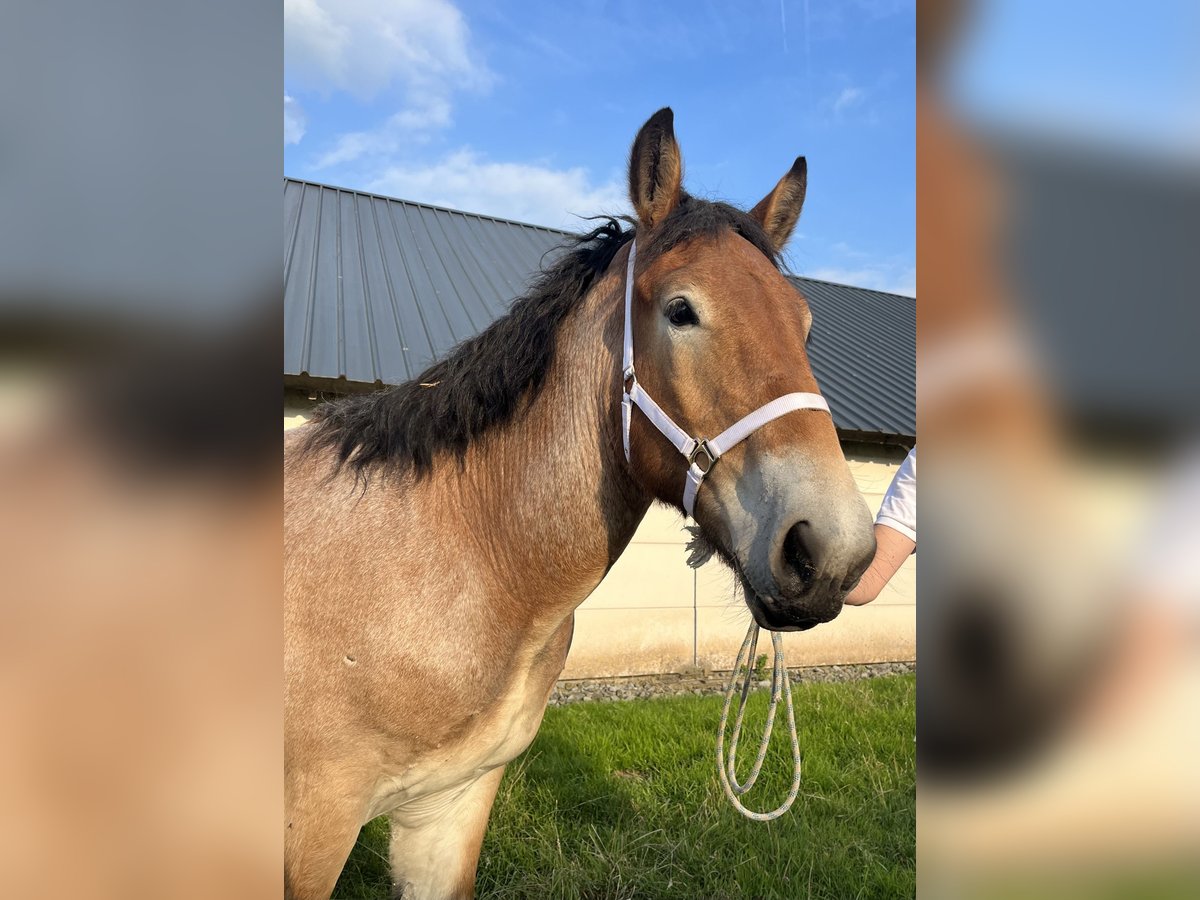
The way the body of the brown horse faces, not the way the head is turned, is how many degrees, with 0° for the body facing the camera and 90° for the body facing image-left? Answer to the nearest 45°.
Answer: approximately 315°
